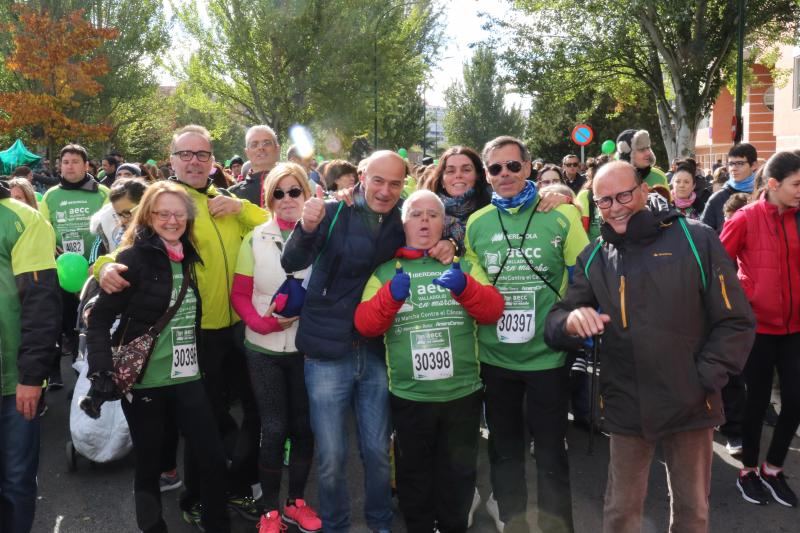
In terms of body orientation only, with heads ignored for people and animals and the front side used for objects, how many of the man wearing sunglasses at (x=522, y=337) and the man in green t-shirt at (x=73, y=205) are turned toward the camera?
2

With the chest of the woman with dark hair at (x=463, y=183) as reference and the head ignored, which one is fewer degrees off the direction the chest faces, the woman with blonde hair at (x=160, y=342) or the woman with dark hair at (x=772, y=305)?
the woman with blonde hair

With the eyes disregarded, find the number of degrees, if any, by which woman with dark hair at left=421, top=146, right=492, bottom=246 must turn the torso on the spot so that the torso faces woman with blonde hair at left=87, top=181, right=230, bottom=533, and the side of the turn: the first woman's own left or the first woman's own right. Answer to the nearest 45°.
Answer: approximately 45° to the first woman's own right

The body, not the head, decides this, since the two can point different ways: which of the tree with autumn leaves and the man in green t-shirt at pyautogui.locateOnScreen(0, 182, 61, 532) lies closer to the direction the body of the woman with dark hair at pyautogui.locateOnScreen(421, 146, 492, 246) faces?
the man in green t-shirt

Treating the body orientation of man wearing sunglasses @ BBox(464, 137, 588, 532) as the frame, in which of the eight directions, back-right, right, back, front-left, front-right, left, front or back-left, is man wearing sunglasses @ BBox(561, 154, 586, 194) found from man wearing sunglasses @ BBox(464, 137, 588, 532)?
back

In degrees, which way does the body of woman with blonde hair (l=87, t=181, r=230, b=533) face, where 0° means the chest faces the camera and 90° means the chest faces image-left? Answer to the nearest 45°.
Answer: approximately 315°

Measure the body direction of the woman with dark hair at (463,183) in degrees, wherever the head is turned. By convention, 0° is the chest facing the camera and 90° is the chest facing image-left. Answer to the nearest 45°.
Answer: approximately 0°

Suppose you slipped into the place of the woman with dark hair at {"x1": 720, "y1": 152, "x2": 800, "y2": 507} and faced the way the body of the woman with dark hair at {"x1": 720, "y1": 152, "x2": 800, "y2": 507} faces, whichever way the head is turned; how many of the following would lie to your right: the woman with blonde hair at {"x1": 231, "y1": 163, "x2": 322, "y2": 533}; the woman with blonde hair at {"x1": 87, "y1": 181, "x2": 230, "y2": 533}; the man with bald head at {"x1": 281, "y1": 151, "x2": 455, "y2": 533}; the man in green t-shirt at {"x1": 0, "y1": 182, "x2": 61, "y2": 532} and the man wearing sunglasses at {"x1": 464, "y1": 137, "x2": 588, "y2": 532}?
5

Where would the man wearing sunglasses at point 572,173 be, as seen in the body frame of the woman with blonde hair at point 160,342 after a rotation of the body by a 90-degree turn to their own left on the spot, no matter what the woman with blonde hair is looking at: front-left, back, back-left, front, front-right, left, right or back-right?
front

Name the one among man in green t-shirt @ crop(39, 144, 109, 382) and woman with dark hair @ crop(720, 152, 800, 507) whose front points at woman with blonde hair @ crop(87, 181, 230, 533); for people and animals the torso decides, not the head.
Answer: the man in green t-shirt

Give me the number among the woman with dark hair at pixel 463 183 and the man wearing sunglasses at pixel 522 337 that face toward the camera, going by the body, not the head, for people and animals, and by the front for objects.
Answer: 2

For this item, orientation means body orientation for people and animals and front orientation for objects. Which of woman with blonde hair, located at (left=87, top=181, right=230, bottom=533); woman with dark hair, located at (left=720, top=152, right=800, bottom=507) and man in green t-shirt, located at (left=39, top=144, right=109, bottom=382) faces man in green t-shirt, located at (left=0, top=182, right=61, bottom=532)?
man in green t-shirt, located at (left=39, top=144, right=109, bottom=382)

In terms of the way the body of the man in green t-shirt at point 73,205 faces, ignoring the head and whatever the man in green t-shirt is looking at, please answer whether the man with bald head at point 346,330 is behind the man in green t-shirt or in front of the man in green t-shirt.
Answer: in front

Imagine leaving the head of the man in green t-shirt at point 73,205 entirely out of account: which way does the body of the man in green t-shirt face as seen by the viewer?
toward the camera

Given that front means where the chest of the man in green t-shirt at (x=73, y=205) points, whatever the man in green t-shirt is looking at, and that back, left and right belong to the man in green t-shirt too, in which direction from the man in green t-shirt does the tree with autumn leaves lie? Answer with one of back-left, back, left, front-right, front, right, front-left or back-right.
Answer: back

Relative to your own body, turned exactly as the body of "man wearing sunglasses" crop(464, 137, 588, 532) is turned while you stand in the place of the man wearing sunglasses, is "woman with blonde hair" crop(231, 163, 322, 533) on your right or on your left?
on your right

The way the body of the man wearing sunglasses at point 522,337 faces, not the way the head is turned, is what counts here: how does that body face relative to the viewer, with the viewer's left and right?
facing the viewer
